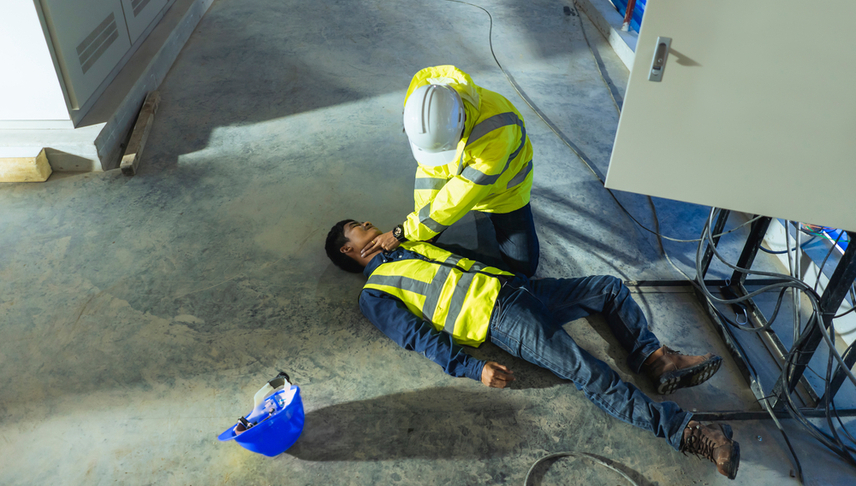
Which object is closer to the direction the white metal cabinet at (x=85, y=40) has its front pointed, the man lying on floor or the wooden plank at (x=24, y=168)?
the man lying on floor

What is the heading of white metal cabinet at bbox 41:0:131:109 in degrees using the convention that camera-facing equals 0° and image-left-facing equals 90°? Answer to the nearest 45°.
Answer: approximately 315°

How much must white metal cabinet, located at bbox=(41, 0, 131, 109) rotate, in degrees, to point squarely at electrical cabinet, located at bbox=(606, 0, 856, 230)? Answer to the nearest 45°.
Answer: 0° — it already faces it

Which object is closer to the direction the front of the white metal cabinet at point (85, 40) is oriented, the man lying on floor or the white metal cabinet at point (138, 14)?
the man lying on floor

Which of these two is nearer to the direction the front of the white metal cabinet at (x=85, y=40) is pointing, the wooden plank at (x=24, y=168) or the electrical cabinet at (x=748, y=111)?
the electrical cabinet

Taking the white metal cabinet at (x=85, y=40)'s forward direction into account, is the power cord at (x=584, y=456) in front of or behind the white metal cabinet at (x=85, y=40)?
in front

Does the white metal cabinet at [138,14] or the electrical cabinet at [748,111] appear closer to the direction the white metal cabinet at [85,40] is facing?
the electrical cabinet

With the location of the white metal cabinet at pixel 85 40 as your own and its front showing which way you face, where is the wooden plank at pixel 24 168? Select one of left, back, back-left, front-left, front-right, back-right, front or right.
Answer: right
